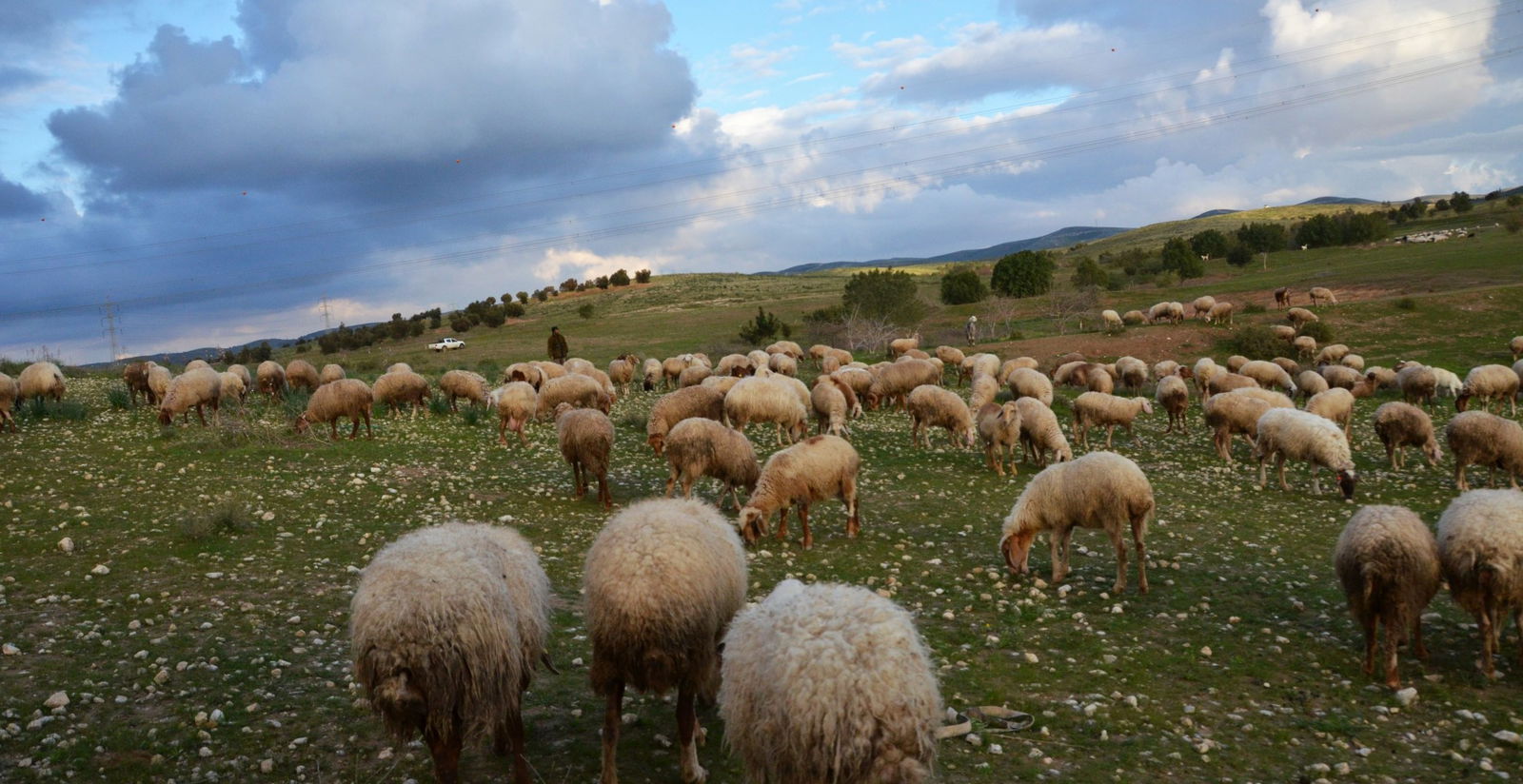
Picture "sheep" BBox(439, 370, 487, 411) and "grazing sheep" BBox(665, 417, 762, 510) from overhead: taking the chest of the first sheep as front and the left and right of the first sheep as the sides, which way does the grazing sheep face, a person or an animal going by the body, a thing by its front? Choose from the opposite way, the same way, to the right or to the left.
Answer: the same way

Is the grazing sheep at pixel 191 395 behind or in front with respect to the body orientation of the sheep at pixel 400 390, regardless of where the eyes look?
behind

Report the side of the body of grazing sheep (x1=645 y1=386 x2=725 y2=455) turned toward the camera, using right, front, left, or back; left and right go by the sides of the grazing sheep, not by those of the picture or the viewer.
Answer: left

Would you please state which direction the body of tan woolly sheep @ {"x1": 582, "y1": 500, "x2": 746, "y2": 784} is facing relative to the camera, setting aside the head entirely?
away from the camera

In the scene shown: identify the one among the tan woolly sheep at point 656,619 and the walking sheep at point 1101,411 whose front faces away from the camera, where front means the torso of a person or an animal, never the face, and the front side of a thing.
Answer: the tan woolly sheep

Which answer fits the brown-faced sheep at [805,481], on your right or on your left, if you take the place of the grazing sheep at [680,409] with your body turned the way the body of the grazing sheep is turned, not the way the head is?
on your left

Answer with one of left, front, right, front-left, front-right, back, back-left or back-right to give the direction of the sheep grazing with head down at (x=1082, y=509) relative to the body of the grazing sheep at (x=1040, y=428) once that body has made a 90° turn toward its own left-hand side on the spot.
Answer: back-right

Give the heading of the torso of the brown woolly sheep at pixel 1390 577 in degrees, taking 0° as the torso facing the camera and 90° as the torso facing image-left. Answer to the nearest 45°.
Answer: approximately 180°

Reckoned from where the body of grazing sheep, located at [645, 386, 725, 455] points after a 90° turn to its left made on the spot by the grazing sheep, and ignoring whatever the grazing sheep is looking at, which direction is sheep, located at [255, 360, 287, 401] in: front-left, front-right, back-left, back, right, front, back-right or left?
back-right

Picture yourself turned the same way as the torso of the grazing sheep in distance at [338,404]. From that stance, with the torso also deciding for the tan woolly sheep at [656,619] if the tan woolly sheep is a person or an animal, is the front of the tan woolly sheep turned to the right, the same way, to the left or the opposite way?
to the right

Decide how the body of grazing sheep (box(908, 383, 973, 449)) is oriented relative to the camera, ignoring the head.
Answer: to the viewer's right
